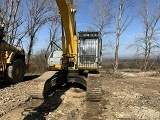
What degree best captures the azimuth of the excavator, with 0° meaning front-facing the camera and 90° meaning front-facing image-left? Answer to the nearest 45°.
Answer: approximately 0°
